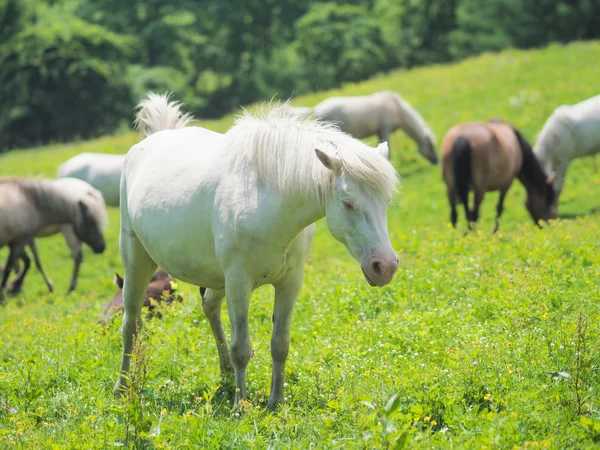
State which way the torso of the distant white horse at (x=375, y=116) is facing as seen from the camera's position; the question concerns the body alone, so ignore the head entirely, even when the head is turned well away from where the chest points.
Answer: to the viewer's right

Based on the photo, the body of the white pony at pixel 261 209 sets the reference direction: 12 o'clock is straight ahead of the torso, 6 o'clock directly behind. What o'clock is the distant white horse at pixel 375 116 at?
The distant white horse is roughly at 8 o'clock from the white pony.

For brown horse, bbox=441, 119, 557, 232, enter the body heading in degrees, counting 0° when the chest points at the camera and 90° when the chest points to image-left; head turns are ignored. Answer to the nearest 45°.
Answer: approximately 225°

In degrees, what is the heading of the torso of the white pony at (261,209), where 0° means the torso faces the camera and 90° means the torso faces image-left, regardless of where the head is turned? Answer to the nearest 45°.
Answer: approximately 315°

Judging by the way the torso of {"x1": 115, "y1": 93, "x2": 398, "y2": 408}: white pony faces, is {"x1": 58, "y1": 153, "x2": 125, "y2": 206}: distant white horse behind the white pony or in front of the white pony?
behind

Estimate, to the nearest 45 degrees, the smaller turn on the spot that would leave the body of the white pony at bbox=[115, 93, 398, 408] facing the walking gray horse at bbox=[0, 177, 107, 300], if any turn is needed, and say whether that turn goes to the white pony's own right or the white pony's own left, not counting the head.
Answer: approximately 180°

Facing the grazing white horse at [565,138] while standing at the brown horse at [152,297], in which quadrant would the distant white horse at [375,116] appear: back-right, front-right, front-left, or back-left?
front-left

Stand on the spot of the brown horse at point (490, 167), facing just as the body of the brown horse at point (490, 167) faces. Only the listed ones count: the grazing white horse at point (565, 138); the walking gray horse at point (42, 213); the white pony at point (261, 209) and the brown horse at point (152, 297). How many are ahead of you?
1

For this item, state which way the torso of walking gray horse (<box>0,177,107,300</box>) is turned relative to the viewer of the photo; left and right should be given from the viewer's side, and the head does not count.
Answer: facing to the right of the viewer

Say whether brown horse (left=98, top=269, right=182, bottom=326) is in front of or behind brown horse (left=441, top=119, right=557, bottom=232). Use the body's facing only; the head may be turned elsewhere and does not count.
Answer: behind

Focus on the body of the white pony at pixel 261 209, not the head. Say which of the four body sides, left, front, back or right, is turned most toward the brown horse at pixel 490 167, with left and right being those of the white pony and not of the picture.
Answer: left

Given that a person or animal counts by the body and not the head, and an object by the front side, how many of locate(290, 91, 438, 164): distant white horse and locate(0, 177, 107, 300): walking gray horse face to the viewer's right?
2

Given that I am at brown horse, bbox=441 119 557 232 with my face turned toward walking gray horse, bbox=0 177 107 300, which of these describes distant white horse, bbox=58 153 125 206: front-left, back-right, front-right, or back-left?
front-right

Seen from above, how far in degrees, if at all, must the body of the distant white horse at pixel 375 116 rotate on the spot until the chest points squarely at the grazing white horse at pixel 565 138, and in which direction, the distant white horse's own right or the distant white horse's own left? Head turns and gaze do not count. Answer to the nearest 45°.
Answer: approximately 45° to the distant white horse's own right
